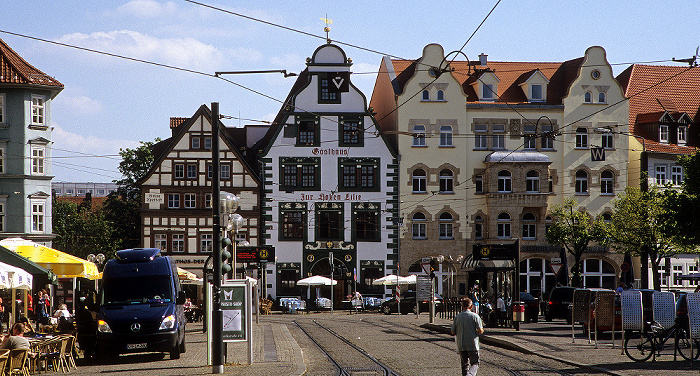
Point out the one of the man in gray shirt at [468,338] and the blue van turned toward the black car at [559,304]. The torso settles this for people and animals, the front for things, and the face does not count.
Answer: the man in gray shirt

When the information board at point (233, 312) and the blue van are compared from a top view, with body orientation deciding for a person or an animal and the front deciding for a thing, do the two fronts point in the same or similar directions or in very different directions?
same or similar directions

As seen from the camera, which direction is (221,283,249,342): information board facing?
toward the camera

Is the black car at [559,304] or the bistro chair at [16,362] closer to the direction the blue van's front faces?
the bistro chair

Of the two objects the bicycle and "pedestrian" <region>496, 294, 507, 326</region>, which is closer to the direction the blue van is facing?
the bicycle

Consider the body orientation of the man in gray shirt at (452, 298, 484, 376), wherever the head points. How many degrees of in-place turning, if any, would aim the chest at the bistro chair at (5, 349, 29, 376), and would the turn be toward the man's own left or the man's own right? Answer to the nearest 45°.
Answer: approximately 90° to the man's own left

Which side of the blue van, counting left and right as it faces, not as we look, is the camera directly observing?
front

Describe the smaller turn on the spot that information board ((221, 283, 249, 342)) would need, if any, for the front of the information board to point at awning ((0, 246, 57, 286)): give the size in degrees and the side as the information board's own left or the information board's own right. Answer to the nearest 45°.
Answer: approximately 135° to the information board's own right

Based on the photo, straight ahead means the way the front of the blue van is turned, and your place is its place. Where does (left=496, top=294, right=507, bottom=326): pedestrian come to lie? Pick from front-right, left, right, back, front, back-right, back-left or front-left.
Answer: back-left

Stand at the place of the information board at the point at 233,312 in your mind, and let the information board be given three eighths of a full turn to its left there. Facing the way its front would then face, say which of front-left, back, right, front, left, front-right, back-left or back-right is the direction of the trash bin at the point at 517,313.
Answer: front

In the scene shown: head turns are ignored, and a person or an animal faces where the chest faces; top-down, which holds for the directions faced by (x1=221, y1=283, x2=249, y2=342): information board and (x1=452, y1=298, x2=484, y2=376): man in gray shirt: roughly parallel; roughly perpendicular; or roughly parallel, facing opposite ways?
roughly parallel, facing opposite ways
